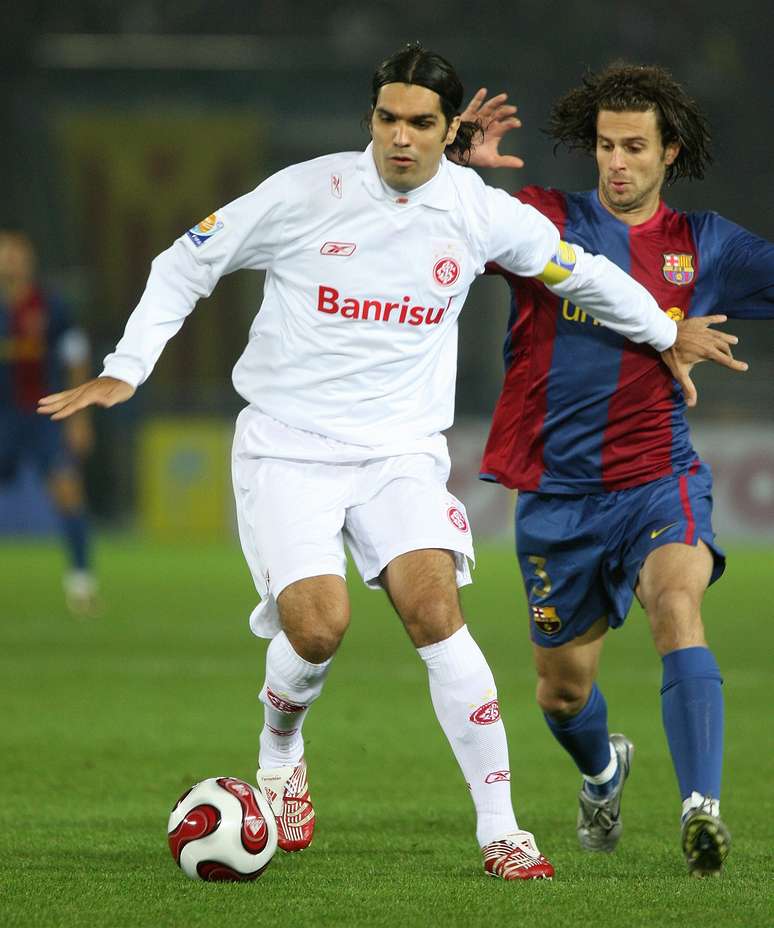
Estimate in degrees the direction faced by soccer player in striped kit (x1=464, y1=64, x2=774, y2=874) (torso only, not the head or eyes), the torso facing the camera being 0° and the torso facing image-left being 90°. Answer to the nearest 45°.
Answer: approximately 0°

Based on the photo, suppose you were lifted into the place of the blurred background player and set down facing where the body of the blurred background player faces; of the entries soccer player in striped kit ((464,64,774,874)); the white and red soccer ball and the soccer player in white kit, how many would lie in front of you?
3

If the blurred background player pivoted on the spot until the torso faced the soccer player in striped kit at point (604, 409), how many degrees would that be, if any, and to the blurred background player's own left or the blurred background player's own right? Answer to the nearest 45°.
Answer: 0° — they already face them

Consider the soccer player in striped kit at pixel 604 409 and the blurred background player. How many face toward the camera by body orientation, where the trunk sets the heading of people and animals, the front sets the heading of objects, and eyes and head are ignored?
2

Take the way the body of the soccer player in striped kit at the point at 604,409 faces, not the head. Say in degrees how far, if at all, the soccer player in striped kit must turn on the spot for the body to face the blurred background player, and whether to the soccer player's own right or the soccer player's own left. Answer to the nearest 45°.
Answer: approximately 135° to the soccer player's own right

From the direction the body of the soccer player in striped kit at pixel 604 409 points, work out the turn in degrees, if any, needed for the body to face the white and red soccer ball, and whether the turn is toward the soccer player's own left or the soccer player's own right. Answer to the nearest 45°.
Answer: approximately 45° to the soccer player's own right

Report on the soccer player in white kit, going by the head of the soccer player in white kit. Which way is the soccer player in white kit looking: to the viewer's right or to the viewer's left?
to the viewer's left

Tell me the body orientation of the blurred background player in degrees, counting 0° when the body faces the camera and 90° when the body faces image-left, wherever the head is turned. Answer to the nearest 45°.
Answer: approximately 0°

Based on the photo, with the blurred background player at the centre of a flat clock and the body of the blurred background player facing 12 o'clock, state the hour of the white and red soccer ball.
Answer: The white and red soccer ball is roughly at 12 o'clock from the blurred background player.

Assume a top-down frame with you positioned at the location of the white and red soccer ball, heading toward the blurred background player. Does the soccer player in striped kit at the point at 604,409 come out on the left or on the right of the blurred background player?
right
